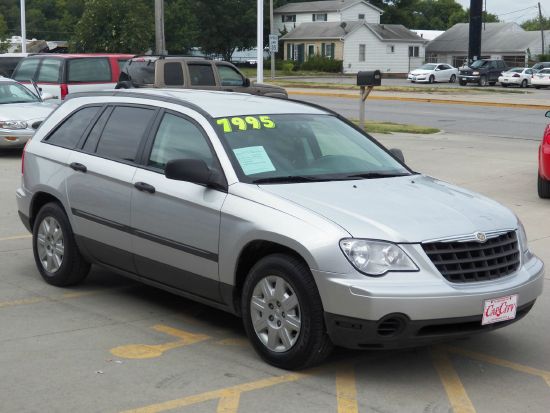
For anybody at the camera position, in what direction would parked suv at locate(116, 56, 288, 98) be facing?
facing away from the viewer and to the right of the viewer

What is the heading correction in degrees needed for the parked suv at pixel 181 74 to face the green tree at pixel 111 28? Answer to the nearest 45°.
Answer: approximately 45° to its left

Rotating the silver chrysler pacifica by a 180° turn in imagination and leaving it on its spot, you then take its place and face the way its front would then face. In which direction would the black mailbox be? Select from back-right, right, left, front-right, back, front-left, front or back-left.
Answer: front-right

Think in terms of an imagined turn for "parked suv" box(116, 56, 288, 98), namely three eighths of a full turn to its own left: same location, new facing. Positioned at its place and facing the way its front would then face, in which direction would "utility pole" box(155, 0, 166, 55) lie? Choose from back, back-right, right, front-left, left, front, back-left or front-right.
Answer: right

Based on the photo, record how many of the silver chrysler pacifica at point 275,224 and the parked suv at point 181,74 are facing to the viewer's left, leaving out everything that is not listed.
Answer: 0

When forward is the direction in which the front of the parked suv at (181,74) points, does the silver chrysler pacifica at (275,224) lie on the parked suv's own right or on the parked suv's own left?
on the parked suv's own right

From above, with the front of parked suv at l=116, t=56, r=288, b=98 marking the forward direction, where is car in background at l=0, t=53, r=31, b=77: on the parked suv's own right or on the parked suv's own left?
on the parked suv's own left

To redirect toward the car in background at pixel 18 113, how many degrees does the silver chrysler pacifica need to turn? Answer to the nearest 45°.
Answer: approximately 180°

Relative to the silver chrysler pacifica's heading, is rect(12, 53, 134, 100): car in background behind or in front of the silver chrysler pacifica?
behind

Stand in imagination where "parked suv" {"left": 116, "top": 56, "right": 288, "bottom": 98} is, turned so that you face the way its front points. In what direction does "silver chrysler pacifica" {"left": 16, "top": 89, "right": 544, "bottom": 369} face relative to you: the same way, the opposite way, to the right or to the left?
to the right

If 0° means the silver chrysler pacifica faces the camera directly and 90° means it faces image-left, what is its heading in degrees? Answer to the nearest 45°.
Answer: approximately 315°

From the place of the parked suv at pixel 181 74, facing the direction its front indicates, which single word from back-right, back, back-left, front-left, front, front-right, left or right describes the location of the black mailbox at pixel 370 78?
right

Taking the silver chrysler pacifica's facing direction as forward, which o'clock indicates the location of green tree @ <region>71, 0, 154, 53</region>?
The green tree is roughly at 7 o'clock from the silver chrysler pacifica.

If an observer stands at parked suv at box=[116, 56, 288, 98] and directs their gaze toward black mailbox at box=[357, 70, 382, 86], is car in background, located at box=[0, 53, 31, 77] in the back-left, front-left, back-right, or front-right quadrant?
back-left

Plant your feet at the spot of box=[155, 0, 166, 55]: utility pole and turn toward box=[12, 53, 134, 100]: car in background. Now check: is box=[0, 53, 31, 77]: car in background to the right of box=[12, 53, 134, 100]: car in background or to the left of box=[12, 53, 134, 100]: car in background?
right
